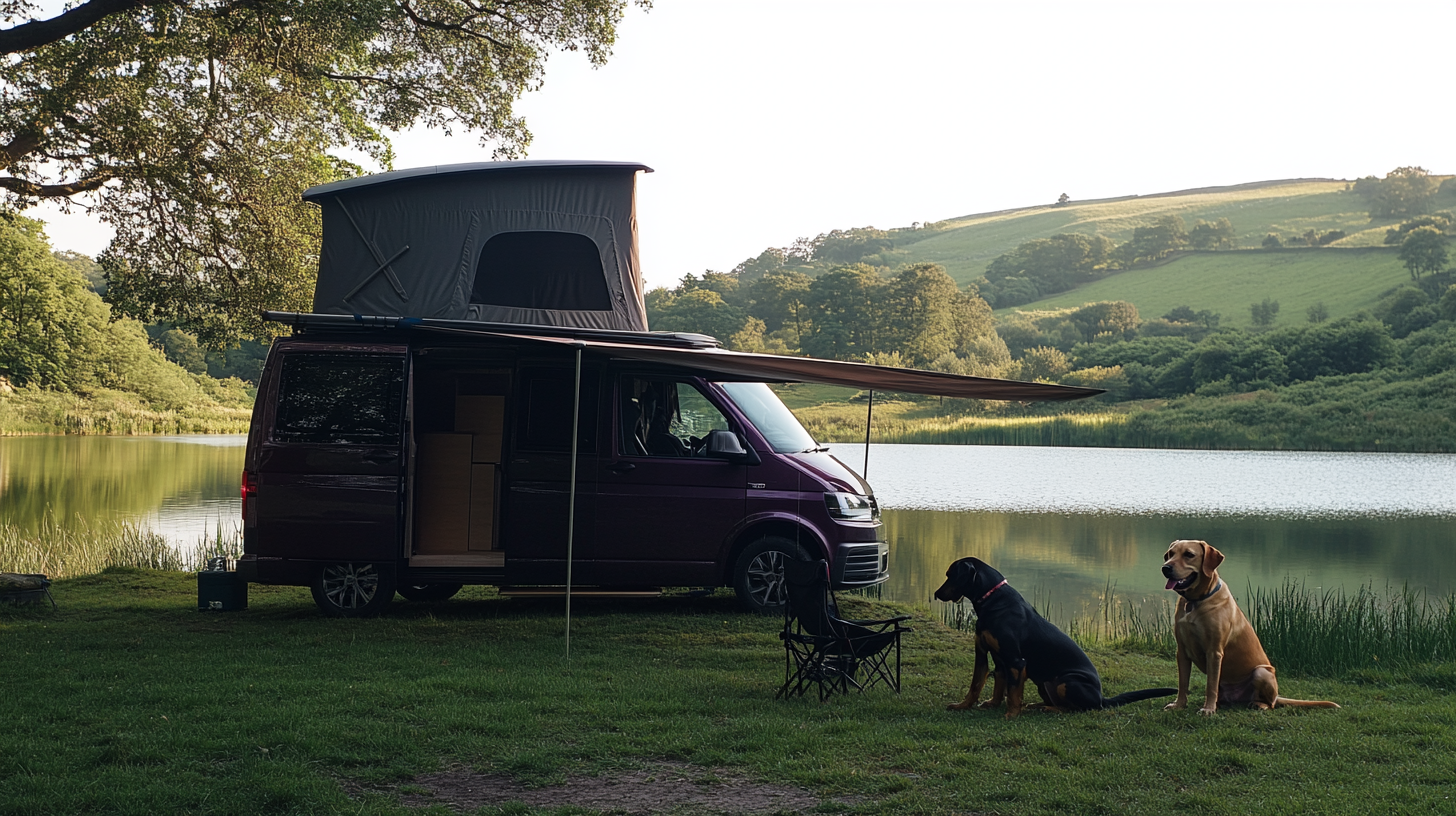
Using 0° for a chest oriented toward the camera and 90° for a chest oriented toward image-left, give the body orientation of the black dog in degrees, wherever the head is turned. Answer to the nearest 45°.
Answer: approximately 90°

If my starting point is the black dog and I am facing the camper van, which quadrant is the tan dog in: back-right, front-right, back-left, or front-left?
back-right

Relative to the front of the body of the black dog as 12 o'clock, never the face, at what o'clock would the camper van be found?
The camper van is roughly at 1 o'clock from the black dog.

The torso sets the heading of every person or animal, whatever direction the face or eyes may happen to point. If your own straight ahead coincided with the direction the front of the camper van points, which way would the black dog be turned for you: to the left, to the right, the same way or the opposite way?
the opposite way

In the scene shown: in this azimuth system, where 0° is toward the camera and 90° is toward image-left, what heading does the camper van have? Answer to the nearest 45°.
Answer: approximately 270°

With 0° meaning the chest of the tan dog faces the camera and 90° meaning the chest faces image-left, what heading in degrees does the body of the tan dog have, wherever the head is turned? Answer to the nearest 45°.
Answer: approximately 45°

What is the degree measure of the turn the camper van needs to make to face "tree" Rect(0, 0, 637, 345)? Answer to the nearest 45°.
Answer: approximately 135° to its left

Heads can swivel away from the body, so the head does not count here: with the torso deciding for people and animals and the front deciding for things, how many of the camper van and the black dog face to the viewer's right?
1

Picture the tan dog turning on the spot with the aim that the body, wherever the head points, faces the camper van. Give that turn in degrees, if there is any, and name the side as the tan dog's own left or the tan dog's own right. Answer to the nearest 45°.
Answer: approximately 45° to the tan dog's own right
